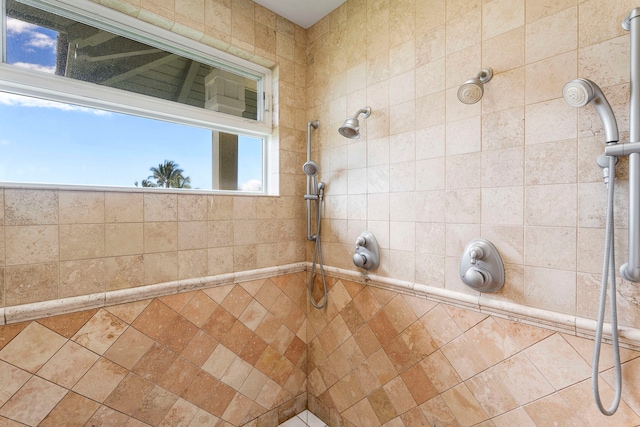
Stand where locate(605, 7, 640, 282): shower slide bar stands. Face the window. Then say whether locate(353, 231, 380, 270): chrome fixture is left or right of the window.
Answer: right

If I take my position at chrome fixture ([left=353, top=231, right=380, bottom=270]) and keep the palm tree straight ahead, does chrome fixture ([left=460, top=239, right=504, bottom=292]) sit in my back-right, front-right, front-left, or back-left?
back-right

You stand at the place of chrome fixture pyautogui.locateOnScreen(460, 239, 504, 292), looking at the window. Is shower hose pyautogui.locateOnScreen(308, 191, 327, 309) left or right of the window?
right

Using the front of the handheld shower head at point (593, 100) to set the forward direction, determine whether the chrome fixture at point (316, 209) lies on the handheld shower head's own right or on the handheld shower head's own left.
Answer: on the handheld shower head's own right

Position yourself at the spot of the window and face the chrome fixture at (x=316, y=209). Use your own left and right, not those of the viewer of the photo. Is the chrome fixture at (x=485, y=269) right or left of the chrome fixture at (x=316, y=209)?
right

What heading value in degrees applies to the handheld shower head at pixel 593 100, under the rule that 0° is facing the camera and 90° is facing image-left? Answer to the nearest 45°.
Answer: approximately 45°
